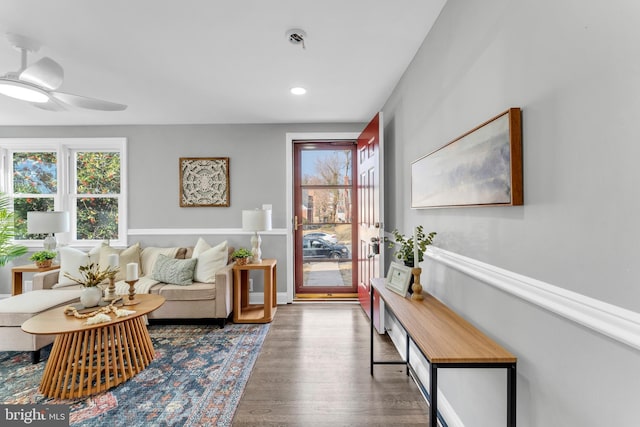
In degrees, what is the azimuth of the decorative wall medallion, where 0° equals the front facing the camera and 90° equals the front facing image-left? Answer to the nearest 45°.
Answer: approximately 0°

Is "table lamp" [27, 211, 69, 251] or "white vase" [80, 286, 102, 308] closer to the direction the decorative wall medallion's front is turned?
the white vase

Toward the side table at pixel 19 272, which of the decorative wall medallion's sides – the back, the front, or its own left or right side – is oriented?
right

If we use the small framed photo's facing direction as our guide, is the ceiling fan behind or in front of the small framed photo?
in front

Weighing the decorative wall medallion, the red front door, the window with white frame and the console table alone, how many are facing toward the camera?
2

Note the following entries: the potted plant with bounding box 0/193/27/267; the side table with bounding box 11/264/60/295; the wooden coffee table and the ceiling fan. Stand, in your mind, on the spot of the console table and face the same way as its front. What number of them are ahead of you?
4

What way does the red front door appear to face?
to the viewer's left

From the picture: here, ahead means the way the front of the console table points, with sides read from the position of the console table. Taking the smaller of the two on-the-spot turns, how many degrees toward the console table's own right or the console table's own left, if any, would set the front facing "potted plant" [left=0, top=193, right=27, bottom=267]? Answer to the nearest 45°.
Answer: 0° — it already faces it

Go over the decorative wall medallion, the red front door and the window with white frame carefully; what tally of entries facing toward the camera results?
2

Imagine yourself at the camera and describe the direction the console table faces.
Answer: facing to the left of the viewer

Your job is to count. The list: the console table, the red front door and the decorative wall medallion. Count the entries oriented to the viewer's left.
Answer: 2
